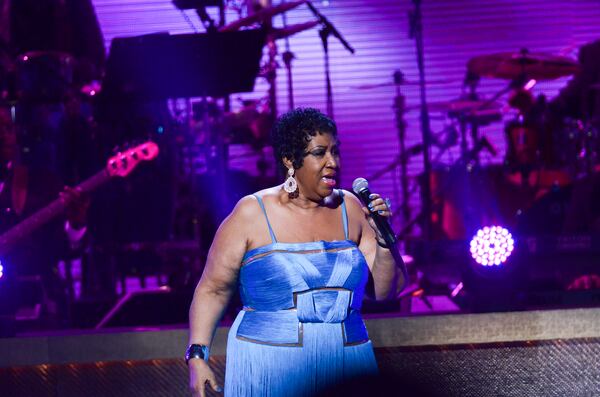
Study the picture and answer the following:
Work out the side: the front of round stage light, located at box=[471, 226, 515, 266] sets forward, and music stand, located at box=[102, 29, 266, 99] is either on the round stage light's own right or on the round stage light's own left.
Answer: on the round stage light's own right

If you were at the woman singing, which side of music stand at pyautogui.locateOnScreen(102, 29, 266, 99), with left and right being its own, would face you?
back

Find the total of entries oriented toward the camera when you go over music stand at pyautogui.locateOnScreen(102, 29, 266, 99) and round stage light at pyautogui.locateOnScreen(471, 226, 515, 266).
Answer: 1

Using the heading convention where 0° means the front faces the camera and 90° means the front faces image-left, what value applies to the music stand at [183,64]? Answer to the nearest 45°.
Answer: approximately 180°

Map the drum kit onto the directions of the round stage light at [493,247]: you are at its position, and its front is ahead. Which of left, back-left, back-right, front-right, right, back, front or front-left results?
back

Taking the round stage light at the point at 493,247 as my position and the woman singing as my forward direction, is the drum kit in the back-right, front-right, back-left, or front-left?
back-right

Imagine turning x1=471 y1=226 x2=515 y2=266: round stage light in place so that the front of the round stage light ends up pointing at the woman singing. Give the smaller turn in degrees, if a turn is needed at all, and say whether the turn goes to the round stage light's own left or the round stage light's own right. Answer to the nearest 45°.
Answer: approximately 45° to the round stage light's own right

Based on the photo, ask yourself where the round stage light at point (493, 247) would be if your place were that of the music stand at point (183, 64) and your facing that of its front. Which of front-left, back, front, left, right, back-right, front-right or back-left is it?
back-right

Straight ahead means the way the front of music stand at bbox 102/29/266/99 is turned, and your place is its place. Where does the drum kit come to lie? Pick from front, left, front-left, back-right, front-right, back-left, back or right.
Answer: front-right

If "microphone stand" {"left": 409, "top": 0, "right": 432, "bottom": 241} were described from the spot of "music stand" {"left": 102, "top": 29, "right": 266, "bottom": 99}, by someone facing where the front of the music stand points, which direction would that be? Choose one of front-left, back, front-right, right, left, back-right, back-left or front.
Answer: front-right

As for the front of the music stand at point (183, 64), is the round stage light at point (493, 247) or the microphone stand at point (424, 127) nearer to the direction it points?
the microphone stand

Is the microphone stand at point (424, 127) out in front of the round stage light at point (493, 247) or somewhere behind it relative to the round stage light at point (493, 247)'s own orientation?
behind
